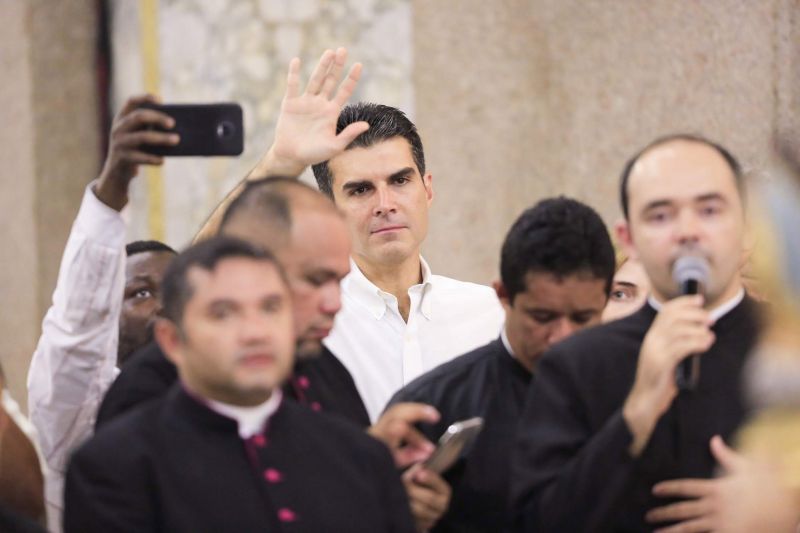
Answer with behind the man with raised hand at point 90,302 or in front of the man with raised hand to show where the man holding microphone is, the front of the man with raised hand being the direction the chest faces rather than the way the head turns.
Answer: in front

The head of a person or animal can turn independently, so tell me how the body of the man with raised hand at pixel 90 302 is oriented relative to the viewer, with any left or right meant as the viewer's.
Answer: facing the viewer and to the right of the viewer
